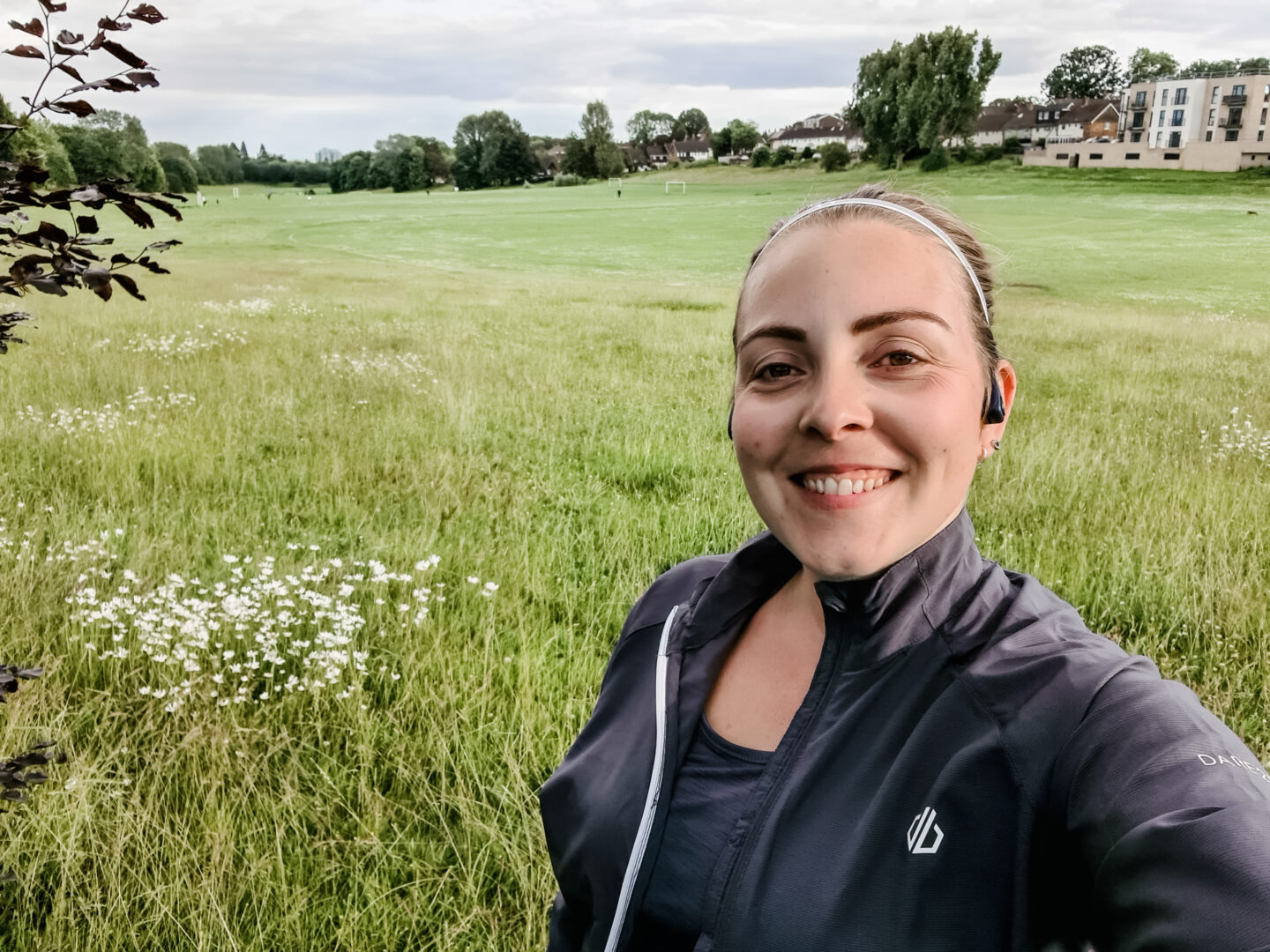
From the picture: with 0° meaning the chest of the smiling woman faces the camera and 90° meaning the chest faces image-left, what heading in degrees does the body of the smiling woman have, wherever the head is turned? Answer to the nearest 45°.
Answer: approximately 45°

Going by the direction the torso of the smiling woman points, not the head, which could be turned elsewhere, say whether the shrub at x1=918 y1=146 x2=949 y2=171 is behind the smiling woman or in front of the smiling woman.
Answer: behind

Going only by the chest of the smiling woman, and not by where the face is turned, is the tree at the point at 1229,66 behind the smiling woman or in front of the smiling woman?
behind

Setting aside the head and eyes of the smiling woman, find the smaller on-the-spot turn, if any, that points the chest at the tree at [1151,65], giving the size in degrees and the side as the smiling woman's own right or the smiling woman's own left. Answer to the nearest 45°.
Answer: approximately 135° to the smiling woman's own right

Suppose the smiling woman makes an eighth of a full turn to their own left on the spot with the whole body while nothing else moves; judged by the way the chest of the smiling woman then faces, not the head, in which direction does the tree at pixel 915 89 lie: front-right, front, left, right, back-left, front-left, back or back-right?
back
